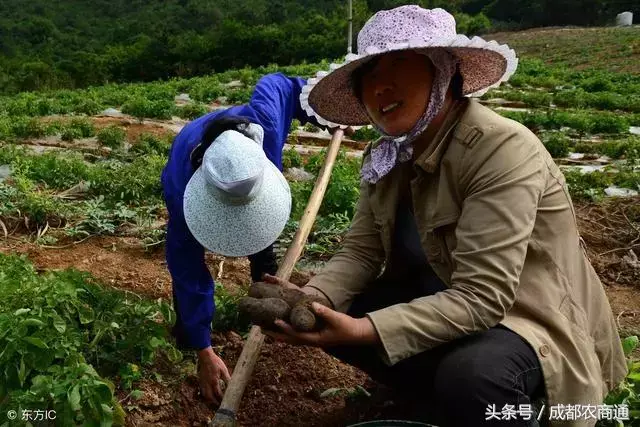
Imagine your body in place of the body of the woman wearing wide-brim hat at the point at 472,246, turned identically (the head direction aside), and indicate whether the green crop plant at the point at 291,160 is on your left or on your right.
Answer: on your right

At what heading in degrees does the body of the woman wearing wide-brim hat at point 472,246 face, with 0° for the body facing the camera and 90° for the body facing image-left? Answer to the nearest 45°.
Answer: approximately 45°

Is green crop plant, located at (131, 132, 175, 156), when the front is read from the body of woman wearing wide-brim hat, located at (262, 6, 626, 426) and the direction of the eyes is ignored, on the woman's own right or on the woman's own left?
on the woman's own right

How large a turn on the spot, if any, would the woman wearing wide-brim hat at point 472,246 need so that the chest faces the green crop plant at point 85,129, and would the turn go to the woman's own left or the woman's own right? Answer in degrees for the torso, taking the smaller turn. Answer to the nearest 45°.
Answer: approximately 90° to the woman's own right

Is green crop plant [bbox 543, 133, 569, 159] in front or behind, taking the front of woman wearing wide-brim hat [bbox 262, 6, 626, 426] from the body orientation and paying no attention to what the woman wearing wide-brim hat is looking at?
behind

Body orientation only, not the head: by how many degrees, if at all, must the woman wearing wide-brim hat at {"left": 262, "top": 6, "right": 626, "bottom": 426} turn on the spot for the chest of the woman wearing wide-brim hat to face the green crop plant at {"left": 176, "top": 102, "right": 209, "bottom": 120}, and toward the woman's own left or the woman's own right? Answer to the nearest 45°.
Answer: approximately 90° to the woman's own right

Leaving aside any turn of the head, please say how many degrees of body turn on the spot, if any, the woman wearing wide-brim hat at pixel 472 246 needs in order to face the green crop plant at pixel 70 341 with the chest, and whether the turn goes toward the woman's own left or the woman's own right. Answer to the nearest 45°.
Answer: approximately 45° to the woman's own right

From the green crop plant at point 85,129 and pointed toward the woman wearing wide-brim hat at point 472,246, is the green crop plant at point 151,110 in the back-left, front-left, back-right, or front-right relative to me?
back-left

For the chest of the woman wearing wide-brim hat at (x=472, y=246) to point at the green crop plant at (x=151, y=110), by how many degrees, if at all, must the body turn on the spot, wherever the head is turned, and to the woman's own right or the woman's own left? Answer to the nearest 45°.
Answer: approximately 90° to the woman's own right

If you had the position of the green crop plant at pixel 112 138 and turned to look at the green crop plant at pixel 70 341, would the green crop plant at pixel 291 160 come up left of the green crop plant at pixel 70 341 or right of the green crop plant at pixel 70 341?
left

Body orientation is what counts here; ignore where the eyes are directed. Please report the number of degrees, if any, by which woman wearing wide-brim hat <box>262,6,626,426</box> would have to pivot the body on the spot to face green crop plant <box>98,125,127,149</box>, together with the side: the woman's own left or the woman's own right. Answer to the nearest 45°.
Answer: approximately 90° to the woman's own right
